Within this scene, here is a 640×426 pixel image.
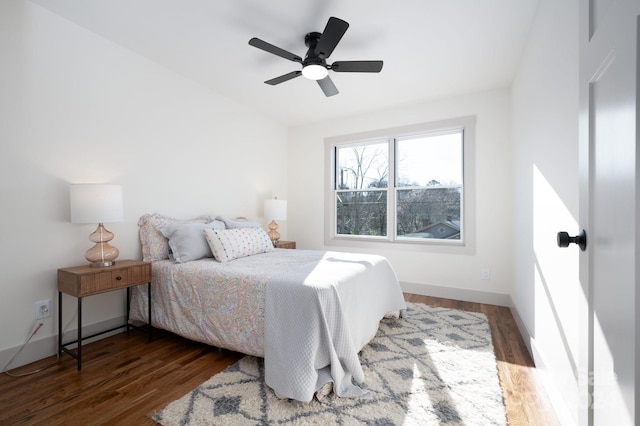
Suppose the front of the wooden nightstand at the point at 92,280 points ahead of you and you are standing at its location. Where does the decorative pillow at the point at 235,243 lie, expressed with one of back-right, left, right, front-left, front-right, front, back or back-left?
front-left

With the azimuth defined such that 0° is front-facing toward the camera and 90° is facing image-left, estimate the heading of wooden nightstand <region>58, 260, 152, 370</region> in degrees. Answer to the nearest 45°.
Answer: approximately 315°

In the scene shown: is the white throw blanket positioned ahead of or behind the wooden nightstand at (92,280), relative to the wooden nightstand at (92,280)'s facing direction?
ahead

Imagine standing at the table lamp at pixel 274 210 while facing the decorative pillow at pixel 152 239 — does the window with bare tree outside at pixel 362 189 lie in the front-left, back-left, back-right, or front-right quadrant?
back-left

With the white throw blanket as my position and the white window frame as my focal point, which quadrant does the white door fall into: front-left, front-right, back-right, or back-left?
back-right

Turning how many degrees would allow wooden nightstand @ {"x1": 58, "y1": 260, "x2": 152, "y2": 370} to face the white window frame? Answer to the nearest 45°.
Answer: approximately 45° to its left

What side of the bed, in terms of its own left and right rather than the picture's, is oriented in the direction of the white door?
front

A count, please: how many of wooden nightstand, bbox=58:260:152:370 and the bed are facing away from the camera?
0

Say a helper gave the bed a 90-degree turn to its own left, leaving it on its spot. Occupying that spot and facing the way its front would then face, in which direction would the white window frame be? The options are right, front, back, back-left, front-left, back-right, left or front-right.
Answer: front

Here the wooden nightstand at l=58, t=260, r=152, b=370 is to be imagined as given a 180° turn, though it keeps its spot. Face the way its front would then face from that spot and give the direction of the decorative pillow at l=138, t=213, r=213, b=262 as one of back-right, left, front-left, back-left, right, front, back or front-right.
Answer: right

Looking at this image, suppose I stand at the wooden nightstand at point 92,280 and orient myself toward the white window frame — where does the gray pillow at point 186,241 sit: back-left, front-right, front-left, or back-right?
front-left

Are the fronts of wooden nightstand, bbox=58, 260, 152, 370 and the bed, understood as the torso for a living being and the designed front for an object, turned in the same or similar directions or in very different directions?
same or similar directions
